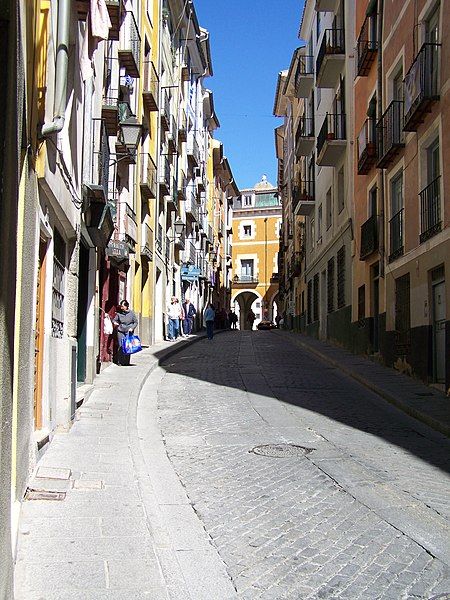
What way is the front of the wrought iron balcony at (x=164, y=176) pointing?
to the viewer's right

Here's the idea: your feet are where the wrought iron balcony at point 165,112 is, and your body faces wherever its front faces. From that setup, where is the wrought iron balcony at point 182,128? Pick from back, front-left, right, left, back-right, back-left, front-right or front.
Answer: left

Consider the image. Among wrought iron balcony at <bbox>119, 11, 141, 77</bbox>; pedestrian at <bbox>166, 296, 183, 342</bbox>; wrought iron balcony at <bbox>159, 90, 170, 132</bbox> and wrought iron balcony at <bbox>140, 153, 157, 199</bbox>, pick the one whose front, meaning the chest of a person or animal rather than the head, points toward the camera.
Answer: the pedestrian

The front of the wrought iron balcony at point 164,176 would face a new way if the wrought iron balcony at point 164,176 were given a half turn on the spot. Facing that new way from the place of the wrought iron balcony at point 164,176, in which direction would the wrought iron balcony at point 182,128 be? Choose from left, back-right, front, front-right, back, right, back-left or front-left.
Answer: right

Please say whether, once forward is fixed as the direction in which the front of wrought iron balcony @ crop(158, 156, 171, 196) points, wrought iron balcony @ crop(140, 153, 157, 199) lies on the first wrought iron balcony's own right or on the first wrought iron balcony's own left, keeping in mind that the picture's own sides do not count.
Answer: on the first wrought iron balcony's own right

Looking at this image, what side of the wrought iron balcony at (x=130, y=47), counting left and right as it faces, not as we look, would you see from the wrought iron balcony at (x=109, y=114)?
right

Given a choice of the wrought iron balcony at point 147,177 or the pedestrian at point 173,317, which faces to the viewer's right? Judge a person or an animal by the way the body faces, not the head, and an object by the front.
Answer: the wrought iron balcony

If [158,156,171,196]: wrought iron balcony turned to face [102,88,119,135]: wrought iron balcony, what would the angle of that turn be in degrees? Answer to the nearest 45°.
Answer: approximately 90° to its right

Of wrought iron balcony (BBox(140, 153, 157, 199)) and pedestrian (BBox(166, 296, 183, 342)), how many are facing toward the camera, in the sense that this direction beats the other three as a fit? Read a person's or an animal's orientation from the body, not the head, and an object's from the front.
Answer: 1

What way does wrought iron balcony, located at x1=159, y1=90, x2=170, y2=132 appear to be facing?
to the viewer's right

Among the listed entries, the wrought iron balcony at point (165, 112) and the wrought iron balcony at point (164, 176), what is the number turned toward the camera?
0

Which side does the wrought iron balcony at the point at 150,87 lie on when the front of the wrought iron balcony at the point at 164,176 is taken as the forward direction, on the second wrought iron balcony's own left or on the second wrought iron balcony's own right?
on the second wrought iron balcony's own right

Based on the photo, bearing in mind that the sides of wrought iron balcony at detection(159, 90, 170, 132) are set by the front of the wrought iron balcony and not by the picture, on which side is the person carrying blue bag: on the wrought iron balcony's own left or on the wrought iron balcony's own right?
on the wrought iron balcony's own right

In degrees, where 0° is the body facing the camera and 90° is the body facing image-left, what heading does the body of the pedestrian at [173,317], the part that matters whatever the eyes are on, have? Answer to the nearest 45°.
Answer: approximately 0°

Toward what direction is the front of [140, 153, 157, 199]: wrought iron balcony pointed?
to the viewer's right

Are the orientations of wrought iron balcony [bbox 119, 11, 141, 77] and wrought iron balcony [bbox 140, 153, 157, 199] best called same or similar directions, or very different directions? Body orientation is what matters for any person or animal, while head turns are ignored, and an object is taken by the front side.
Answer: same or similar directions

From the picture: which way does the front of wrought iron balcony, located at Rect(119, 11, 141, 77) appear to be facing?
to the viewer's right

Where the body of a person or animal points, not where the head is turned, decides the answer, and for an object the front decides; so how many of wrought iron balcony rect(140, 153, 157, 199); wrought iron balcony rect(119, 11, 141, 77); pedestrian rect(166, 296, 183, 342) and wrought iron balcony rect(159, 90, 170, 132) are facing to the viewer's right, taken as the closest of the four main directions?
3
